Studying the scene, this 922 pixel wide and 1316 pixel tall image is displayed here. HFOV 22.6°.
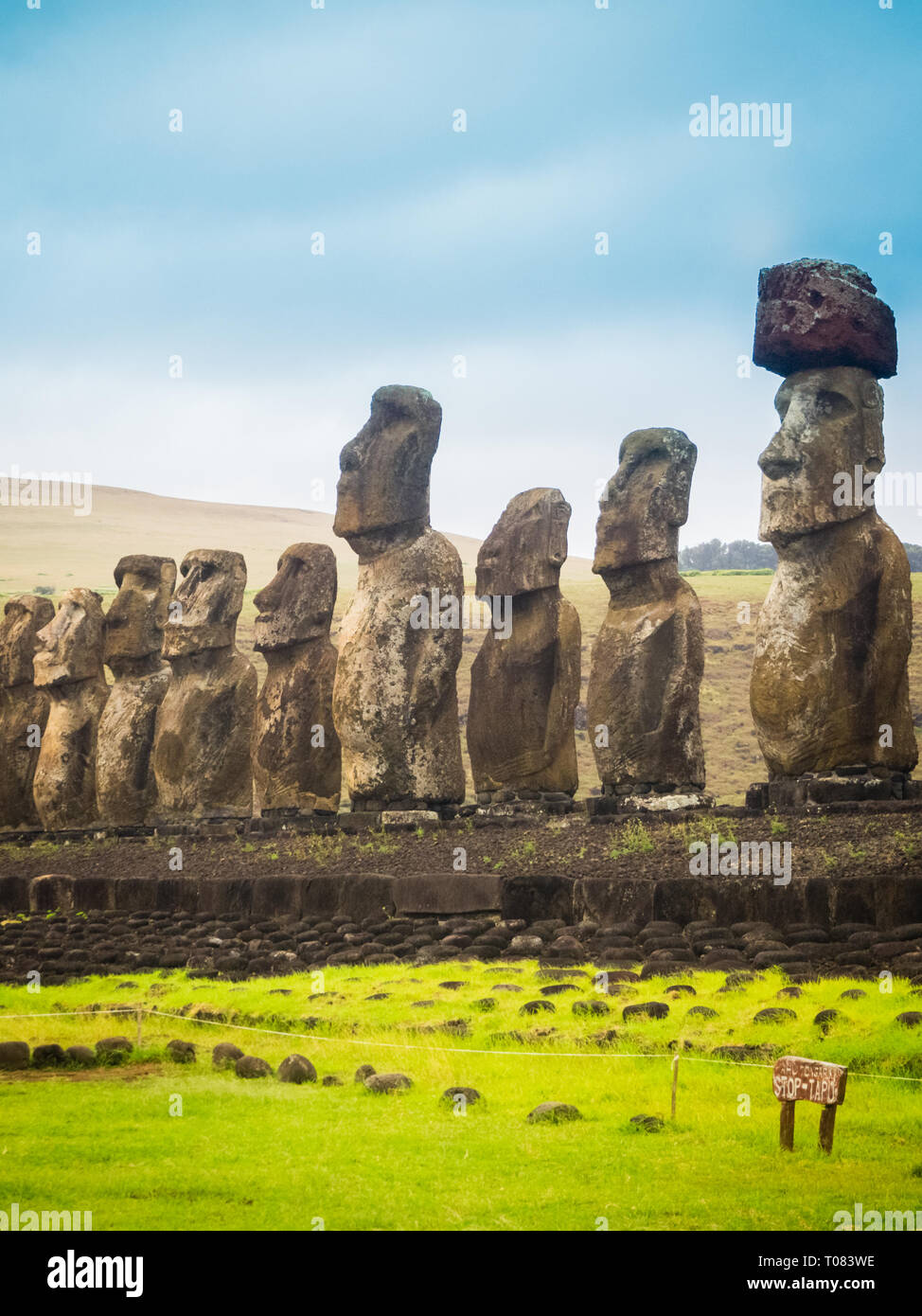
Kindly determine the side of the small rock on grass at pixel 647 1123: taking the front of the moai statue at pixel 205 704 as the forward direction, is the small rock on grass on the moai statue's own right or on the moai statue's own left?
on the moai statue's own left

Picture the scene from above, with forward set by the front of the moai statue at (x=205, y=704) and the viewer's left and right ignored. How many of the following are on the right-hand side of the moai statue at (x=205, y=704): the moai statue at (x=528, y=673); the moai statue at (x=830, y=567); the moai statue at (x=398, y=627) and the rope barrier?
0

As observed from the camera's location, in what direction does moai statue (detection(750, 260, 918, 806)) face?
facing the viewer and to the left of the viewer

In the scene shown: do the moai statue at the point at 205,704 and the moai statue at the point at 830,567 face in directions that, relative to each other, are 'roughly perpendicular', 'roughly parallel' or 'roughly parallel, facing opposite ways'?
roughly parallel

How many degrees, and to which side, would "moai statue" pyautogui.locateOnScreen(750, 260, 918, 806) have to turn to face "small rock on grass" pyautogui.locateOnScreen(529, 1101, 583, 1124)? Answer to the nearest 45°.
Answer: approximately 45° to its left

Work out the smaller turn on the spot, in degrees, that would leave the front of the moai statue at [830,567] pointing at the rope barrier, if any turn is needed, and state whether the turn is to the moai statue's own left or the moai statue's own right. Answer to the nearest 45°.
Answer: approximately 45° to the moai statue's own left

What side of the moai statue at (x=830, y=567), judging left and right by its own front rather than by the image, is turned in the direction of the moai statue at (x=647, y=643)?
right

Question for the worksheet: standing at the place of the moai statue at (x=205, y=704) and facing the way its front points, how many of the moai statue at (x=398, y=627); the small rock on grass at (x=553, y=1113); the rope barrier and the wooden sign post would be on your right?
0

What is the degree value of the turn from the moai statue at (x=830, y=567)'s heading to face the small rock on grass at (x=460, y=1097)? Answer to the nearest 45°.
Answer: approximately 45° to its left

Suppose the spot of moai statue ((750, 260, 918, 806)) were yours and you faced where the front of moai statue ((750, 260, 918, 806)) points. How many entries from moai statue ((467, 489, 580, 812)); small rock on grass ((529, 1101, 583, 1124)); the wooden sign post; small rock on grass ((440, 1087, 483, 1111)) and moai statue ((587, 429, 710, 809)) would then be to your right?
2

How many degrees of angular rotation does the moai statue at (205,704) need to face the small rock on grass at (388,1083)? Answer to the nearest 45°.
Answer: approximately 45° to its left

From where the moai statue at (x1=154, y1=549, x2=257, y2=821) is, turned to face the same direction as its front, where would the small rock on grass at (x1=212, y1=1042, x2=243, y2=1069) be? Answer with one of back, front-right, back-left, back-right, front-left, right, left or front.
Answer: front-left

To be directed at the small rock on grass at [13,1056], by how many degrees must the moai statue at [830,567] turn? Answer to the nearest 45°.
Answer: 0° — it already faces it

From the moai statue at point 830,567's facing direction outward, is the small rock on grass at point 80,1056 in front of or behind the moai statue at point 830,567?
in front

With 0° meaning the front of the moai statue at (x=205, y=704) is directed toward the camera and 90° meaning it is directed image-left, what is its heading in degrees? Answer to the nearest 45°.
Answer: approximately 45°

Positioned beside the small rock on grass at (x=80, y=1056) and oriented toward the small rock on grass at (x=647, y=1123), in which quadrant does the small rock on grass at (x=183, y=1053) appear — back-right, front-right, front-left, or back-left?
front-left

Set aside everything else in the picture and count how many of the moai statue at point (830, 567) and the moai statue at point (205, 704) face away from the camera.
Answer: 0
